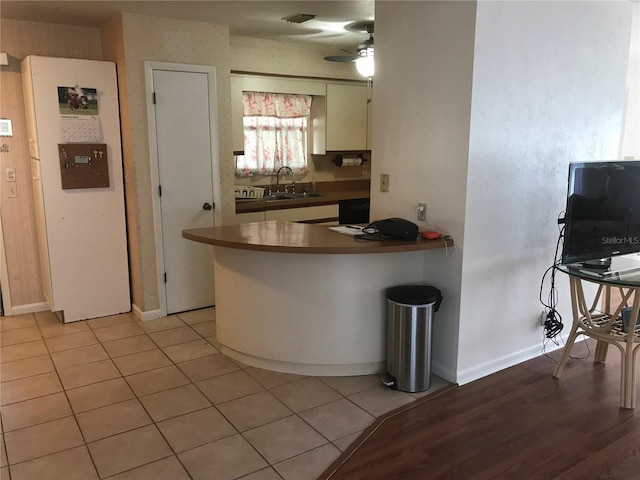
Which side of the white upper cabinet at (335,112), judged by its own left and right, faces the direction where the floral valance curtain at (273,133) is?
right

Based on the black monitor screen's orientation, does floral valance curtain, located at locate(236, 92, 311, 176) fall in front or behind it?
behind

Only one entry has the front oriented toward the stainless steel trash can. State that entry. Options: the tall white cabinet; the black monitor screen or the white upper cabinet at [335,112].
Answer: the white upper cabinet

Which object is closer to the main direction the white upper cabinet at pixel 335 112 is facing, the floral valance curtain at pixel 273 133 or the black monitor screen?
the black monitor screen

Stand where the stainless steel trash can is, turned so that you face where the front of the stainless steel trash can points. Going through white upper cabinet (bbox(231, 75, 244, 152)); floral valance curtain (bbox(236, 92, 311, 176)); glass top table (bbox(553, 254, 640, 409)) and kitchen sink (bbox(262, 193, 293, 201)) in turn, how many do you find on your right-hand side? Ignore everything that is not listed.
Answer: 3

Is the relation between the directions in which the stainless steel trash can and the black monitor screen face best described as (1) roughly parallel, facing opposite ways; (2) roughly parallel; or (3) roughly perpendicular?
roughly perpendicular

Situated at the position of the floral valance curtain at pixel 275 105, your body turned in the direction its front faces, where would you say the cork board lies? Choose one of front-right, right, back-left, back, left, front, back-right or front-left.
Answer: front-right

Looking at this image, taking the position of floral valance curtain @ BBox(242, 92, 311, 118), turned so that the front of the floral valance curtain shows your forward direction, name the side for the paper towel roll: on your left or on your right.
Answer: on your left

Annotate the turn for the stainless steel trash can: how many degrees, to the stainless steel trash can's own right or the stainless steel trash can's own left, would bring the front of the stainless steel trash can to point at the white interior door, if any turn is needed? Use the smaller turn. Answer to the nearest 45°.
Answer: approximately 90° to the stainless steel trash can's own right
